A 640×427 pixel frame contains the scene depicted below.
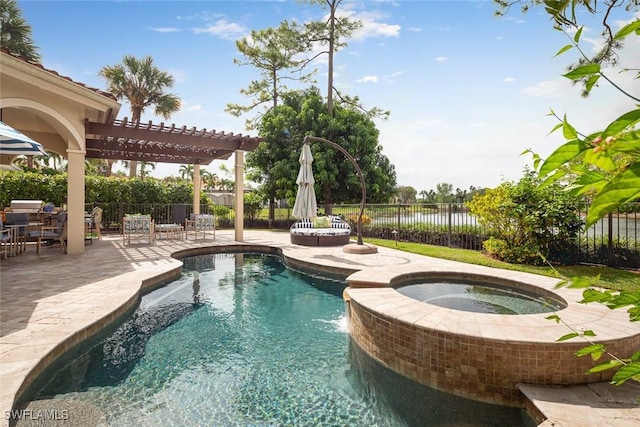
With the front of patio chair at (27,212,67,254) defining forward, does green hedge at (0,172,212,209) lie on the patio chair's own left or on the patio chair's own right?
on the patio chair's own right

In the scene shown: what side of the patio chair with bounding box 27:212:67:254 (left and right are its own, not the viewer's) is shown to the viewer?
left

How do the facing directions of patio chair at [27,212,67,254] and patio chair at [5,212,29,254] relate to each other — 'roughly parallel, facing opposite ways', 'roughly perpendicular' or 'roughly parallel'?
roughly perpendicular

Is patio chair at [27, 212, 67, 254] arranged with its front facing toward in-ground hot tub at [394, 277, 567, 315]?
no

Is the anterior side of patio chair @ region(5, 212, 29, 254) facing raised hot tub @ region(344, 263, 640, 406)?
no

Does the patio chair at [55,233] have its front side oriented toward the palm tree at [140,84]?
no

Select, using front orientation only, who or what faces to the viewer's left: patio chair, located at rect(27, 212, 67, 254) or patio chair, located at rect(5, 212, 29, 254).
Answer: patio chair, located at rect(27, 212, 67, 254)

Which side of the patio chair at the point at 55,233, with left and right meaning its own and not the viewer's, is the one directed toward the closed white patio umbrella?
back

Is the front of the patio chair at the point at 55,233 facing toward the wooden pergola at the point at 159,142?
no
